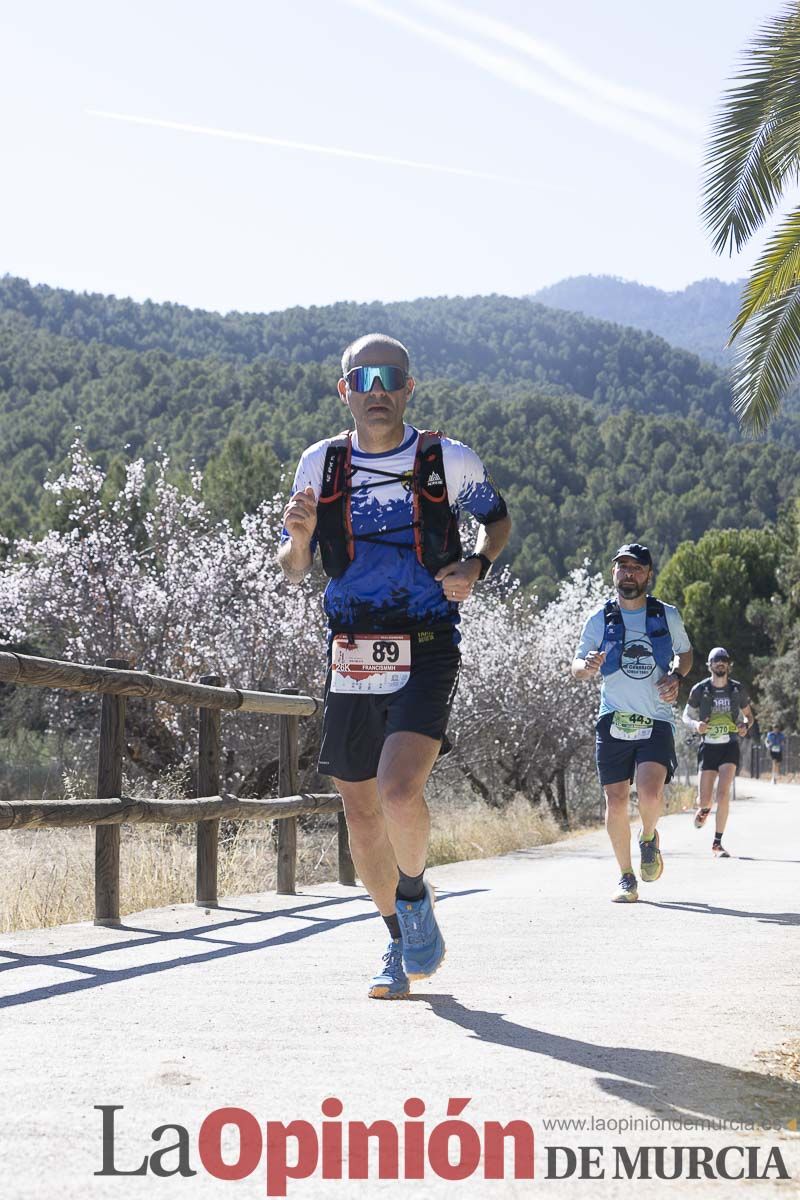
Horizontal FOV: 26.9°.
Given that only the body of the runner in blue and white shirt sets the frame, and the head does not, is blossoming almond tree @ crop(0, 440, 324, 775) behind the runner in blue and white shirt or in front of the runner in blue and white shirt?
behind

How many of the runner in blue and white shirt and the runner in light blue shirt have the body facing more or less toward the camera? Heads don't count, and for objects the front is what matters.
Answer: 2

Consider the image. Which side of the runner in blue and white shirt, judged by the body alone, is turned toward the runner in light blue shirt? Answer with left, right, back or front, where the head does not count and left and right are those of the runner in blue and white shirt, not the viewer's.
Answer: back

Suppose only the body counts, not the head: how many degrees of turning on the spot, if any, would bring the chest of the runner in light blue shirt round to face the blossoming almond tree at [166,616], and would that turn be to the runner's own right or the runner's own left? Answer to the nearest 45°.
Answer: approximately 135° to the runner's own right

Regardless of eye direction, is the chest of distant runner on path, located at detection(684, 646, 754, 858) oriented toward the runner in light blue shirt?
yes
